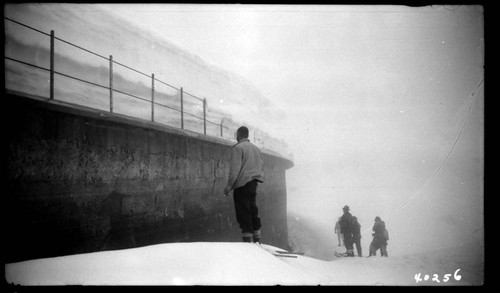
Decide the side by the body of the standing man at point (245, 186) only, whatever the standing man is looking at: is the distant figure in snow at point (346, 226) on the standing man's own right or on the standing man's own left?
on the standing man's own right
